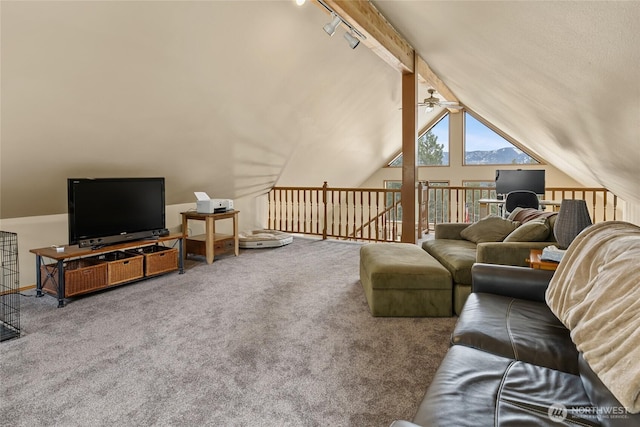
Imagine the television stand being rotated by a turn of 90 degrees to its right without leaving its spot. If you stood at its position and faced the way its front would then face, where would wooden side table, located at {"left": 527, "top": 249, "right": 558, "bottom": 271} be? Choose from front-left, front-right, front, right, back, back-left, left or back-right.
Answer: left

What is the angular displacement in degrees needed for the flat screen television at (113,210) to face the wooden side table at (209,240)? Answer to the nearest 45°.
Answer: approximately 90° to its left

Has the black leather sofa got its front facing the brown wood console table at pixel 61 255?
yes

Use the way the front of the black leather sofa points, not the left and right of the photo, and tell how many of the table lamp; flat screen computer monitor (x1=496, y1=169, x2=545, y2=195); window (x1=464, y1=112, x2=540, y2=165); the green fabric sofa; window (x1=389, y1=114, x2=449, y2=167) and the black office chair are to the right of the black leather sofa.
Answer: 6

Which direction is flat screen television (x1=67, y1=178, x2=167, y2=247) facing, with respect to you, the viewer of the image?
facing the viewer and to the right of the viewer

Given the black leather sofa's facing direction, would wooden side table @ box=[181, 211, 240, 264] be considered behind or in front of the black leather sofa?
in front

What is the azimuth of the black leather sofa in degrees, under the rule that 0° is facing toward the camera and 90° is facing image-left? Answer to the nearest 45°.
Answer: approximately 90°

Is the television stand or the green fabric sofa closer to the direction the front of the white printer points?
the green fabric sofa

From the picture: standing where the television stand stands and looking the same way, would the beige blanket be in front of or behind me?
in front

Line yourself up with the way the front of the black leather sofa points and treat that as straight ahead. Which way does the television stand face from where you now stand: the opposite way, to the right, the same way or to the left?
the opposite way

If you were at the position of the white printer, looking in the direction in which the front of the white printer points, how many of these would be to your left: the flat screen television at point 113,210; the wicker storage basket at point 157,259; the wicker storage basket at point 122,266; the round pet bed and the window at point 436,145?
2

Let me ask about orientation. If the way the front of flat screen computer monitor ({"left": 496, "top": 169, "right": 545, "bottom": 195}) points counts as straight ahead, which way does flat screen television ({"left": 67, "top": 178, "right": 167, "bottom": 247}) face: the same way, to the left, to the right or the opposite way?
to the left

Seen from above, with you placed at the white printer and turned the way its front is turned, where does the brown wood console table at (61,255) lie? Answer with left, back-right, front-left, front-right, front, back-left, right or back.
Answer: right

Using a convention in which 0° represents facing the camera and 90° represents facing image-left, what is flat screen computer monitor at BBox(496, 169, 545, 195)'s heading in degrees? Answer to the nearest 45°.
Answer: approximately 0°
